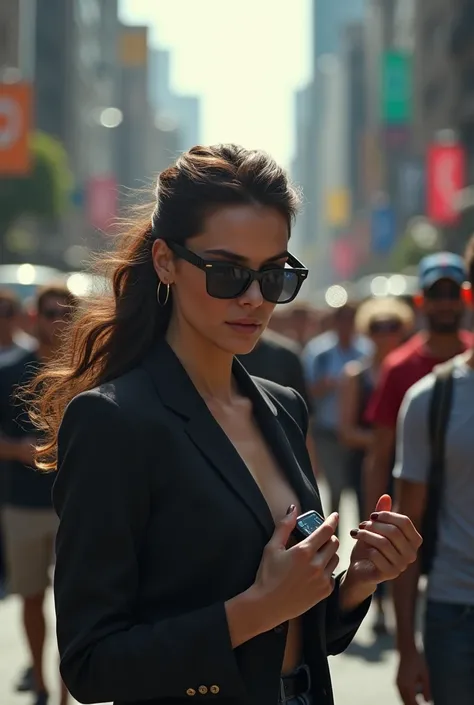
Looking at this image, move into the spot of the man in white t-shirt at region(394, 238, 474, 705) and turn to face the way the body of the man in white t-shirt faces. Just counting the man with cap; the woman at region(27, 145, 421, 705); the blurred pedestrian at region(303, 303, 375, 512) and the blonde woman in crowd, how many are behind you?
3

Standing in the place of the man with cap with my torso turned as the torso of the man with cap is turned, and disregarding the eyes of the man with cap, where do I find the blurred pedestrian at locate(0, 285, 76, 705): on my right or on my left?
on my right

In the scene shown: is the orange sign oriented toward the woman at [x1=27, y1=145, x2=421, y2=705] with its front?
yes

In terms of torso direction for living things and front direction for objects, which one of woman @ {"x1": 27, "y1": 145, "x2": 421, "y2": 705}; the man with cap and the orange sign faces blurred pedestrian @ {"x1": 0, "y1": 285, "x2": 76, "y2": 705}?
the orange sign

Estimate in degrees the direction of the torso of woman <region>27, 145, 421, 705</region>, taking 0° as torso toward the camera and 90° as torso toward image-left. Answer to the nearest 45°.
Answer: approximately 315°

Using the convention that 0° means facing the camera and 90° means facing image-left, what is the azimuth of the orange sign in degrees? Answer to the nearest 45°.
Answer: approximately 0°

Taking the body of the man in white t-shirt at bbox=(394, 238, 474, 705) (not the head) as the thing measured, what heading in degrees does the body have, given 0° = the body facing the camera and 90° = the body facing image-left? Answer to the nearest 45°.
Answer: approximately 0°

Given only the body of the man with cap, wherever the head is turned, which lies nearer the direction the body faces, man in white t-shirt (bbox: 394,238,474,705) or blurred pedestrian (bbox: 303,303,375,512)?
the man in white t-shirt
